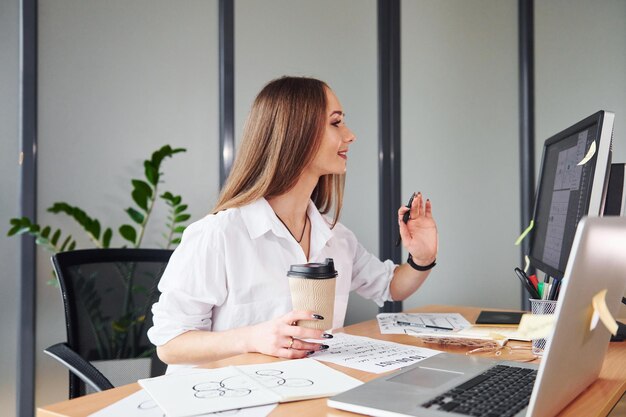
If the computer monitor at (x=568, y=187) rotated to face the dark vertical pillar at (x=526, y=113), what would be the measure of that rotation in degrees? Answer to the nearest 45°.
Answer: approximately 135° to its right

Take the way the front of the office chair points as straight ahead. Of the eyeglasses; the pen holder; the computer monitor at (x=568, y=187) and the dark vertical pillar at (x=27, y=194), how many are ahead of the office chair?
3

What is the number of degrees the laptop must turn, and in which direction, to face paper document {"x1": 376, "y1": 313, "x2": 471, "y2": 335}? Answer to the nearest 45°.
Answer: approximately 45° to its right

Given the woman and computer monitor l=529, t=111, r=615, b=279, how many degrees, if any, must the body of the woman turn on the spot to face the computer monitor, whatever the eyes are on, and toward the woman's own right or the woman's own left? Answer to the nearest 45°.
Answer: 0° — they already face it

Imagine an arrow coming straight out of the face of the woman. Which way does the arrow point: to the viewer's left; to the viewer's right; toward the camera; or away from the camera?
to the viewer's right

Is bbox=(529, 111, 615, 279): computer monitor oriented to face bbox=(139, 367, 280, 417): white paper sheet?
yes

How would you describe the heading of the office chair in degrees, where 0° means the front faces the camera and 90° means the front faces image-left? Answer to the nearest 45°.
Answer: approximately 315°

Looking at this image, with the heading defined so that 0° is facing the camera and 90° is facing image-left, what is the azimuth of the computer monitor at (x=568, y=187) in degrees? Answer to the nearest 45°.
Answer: approximately 45°

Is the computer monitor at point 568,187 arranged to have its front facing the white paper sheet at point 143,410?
yes

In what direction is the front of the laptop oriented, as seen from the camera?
facing away from the viewer and to the left of the viewer
